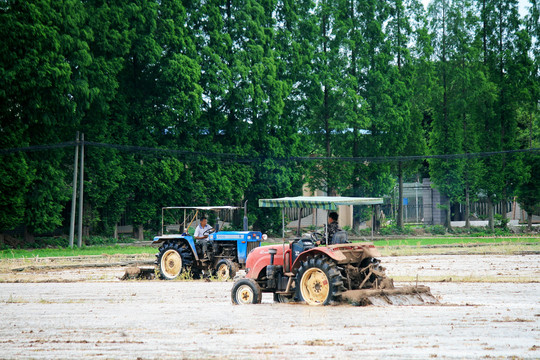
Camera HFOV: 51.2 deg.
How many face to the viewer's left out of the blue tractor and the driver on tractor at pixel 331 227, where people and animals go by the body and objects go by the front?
1

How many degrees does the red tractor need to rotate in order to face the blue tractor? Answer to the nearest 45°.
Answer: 0° — it already faces it

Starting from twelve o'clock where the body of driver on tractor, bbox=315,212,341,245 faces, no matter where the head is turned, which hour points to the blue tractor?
The blue tractor is roughly at 2 o'clock from the driver on tractor.

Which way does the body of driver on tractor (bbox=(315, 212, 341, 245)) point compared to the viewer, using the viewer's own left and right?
facing to the left of the viewer

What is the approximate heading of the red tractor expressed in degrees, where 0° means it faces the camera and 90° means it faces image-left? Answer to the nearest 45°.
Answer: approximately 135°

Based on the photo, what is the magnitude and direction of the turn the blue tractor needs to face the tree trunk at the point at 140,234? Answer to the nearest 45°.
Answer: approximately 135° to its left

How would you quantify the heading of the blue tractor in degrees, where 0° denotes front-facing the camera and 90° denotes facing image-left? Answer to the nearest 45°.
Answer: approximately 315°

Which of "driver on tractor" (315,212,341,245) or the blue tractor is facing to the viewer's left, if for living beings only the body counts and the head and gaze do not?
the driver on tractor

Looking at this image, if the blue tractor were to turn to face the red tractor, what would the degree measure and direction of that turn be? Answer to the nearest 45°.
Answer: approximately 45° to its right

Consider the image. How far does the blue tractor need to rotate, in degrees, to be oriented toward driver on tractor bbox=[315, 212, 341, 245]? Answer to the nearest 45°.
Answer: approximately 45° to its right
